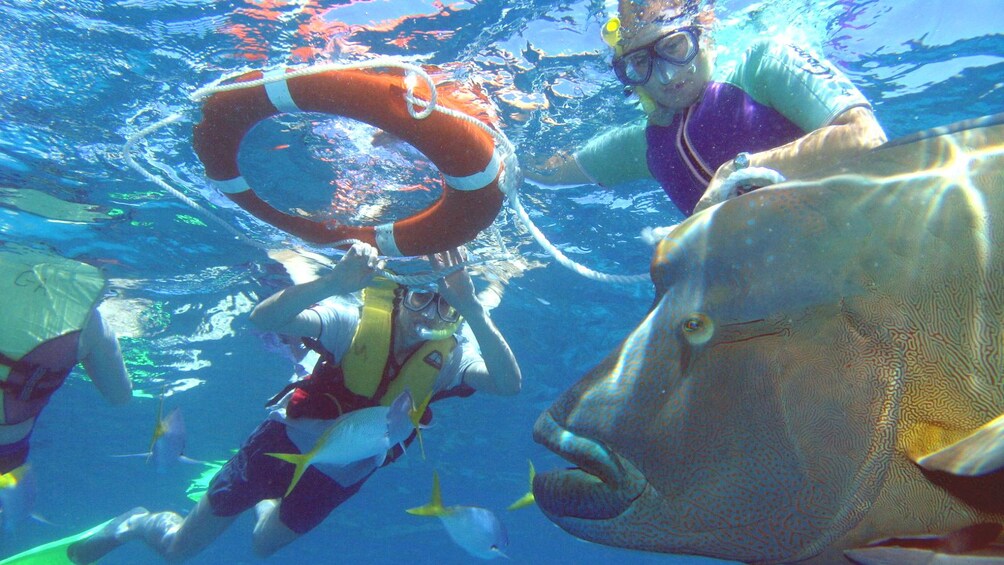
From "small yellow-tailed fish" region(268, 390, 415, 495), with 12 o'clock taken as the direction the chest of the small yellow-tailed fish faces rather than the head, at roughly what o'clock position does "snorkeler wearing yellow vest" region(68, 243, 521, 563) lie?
The snorkeler wearing yellow vest is roughly at 9 o'clock from the small yellow-tailed fish.

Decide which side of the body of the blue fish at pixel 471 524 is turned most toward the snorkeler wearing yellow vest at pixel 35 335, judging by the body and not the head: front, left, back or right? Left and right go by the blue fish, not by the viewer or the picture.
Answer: back

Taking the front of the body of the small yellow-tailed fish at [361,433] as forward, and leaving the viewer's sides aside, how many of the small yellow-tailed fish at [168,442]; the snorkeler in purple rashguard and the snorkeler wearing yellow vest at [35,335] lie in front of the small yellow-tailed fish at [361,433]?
1

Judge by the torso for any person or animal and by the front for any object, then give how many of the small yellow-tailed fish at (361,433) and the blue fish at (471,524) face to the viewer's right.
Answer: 2

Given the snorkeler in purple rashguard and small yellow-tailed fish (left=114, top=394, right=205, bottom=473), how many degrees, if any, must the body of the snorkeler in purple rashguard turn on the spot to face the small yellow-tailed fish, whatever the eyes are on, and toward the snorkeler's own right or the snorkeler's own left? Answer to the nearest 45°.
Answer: approximately 45° to the snorkeler's own right

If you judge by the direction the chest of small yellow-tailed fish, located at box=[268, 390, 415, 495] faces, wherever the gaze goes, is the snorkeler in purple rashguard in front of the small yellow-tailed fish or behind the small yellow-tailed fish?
in front

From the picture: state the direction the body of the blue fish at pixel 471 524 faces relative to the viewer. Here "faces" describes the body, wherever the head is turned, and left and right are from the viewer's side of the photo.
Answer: facing to the right of the viewer

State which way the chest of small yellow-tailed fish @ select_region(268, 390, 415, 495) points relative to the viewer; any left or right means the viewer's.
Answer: facing to the right of the viewer

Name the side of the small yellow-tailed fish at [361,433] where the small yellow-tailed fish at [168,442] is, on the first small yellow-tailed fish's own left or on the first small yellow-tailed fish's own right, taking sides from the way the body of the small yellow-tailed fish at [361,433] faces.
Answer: on the first small yellow-tailed fish's own left
